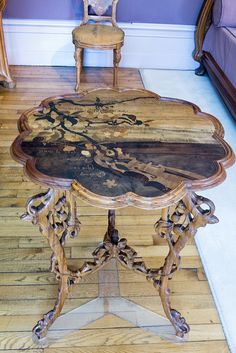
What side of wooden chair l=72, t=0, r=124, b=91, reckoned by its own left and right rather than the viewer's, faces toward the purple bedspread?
left

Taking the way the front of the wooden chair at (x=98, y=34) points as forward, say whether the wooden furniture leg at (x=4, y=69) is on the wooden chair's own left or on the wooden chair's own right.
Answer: on the wooden chair's own right

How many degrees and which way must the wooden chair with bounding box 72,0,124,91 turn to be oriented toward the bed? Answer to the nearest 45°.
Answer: approximately 90° to its left

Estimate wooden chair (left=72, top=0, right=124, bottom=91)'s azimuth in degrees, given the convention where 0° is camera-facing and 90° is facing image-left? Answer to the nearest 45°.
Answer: approximately 0°

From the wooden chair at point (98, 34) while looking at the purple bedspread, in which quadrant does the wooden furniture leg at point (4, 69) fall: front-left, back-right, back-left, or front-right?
back-right

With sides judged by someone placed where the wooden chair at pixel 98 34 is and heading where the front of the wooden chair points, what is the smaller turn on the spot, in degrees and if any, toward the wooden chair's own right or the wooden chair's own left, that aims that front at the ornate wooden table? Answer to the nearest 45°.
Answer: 0° — it already faces it

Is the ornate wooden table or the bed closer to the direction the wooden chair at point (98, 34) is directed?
the ornate wooden table
